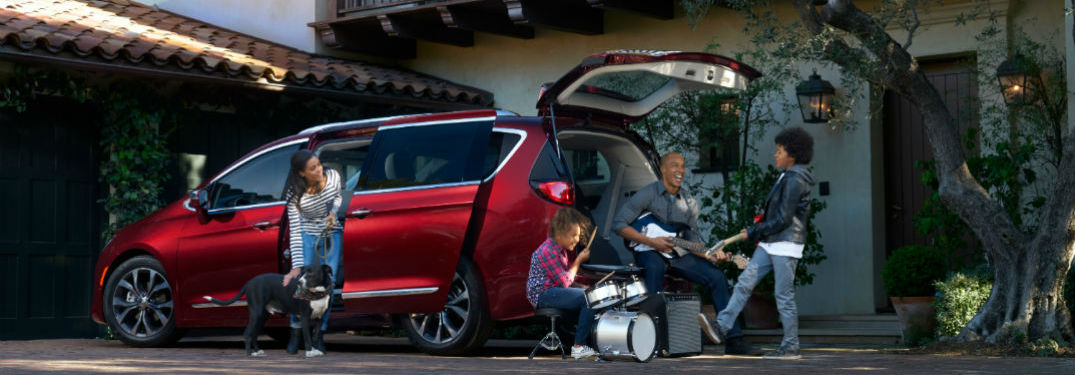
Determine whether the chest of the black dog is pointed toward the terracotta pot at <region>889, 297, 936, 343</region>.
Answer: yes

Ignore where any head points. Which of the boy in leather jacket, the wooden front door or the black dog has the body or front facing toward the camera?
the wooden front door

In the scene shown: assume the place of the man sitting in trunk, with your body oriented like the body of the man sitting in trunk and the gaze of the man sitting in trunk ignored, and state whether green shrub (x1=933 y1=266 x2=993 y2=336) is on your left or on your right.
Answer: on your left

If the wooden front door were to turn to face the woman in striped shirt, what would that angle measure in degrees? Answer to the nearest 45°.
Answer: approximately 45° to its right

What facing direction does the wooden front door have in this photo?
toward the camera

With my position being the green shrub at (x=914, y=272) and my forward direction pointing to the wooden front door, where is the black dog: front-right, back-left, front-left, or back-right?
back-left

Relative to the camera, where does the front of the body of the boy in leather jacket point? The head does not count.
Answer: to the viewer's left

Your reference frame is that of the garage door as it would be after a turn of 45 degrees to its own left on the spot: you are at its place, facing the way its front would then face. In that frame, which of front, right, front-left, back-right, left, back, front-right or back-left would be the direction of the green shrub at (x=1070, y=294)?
front

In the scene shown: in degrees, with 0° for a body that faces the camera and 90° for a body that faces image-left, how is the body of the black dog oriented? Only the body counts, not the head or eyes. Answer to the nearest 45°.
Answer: approximately 270°

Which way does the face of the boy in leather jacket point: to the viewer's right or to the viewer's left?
to the viewer's left

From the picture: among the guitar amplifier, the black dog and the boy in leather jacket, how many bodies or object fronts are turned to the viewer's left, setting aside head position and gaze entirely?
1

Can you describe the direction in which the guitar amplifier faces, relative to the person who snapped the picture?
facing the viewer

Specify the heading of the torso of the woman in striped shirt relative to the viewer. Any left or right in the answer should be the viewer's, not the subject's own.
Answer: facing the viewer and to the right of the viewer
